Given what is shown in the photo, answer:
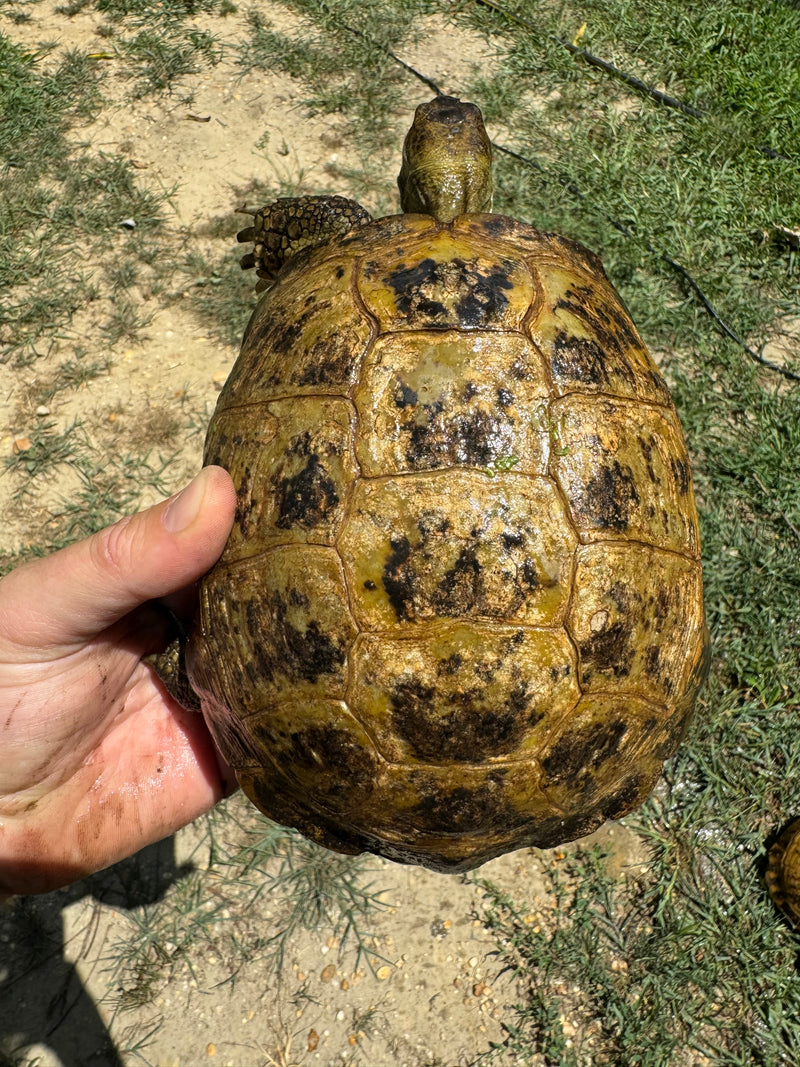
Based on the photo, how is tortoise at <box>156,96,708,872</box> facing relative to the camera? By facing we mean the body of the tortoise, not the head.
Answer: away from the camera
